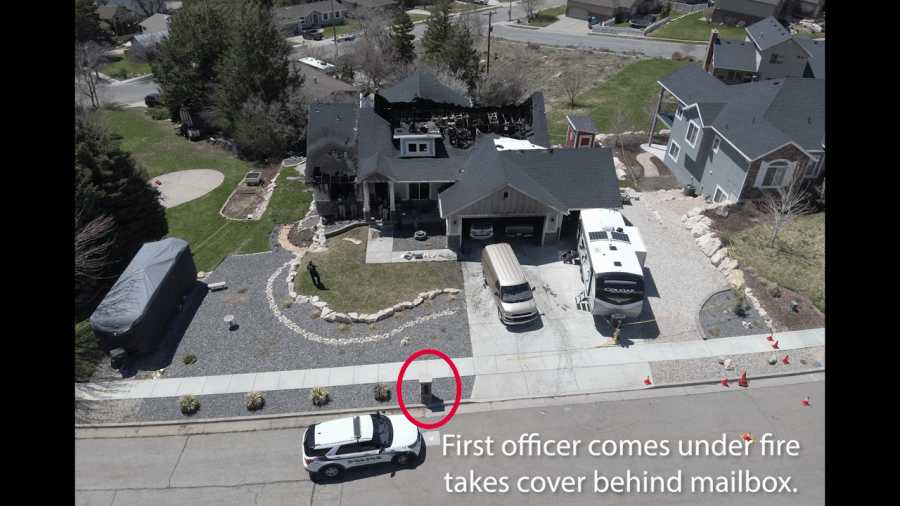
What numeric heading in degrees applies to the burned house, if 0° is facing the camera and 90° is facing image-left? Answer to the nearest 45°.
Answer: approximately 0°

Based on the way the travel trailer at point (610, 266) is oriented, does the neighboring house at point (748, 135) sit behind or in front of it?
behind

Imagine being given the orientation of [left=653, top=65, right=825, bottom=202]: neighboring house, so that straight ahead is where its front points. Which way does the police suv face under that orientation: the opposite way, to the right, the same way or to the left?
to the left

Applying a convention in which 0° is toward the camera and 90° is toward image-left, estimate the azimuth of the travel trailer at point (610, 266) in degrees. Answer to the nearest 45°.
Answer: approximately 0°

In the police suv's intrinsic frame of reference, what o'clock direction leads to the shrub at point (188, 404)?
The shrub is roughly at 7 o'clock from the police suv.

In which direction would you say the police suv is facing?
to the viewer's right

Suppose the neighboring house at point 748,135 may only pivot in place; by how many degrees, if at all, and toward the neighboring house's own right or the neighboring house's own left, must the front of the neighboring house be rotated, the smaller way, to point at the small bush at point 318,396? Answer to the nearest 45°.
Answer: approximately 90° to the neighboring house's own right

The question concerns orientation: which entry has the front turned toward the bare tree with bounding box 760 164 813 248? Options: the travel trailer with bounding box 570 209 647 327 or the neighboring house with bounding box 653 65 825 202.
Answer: the neighboring house
